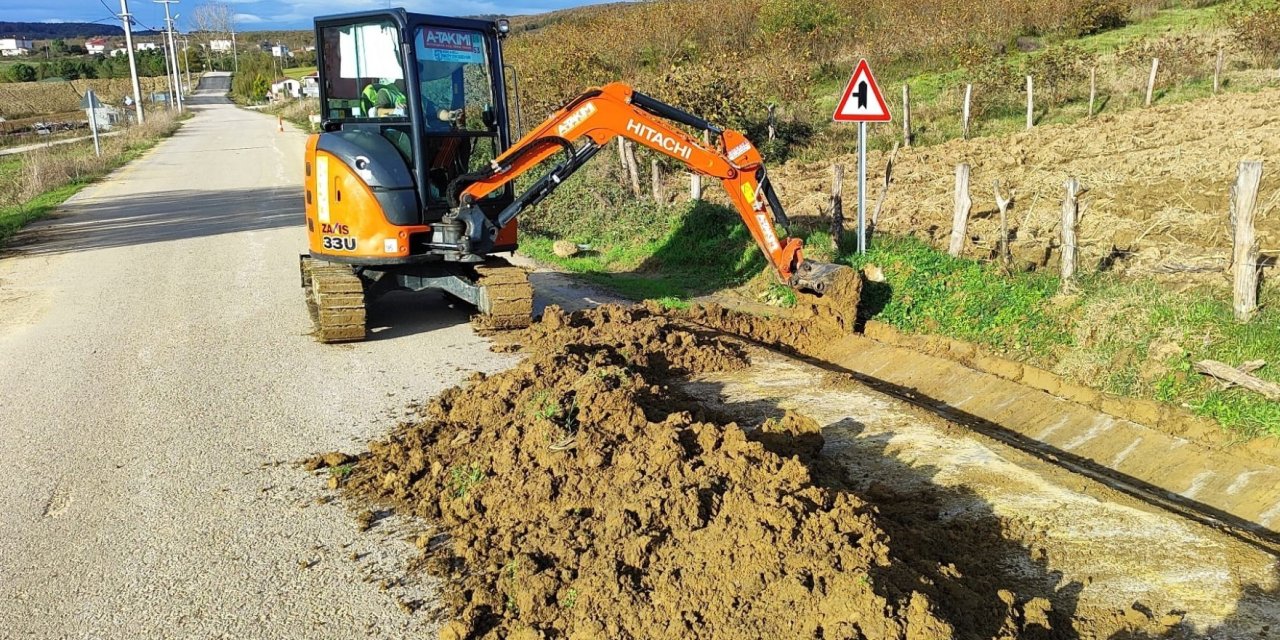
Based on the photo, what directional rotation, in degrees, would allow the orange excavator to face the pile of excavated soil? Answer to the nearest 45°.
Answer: approximately 45° to its right

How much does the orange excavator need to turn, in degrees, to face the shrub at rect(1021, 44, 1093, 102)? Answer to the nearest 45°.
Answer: approximately 90° to its left

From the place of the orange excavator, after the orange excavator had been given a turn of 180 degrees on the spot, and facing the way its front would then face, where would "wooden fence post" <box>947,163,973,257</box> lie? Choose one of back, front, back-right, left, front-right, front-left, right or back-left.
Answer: back-right

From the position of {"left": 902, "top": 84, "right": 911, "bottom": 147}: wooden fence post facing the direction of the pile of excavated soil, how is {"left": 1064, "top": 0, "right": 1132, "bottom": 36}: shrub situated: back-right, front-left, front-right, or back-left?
back-left

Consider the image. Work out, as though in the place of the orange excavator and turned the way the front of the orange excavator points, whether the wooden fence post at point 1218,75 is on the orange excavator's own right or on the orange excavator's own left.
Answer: on the orange excavator's own left

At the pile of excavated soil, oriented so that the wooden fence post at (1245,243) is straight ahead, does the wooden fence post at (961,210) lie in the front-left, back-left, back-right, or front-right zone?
front-left

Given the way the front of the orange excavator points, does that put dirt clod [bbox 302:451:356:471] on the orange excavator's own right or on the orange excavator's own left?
on the orange excavator's own right

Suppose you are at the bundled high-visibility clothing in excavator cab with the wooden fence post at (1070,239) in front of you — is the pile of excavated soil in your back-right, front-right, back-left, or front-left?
front-right

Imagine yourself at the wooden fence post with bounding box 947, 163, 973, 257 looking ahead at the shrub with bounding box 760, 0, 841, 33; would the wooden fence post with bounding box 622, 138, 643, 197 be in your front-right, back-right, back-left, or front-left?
front-left

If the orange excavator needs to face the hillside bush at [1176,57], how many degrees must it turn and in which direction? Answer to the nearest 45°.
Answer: approximately 90° to its left

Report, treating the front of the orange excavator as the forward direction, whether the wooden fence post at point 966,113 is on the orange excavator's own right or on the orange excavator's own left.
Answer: on the orange excavator's own left

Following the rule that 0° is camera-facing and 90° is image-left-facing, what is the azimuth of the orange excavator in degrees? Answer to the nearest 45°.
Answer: approximately 315°

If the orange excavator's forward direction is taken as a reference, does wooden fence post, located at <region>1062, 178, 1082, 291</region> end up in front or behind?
in front
